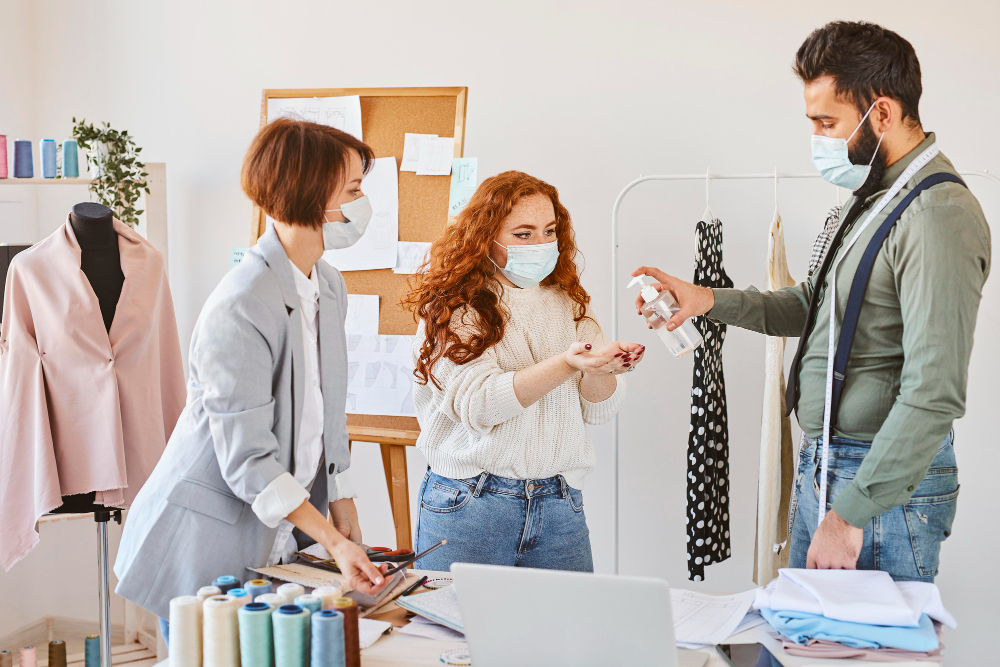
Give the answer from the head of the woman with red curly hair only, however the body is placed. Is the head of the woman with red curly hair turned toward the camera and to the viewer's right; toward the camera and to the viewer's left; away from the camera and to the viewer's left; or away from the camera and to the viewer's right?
toward the camera and to the viewer's right

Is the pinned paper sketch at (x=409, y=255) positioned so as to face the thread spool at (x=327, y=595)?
yes

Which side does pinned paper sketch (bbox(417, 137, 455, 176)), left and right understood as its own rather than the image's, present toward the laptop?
front

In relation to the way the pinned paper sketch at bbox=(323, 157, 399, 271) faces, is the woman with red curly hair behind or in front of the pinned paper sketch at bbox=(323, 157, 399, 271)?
in front

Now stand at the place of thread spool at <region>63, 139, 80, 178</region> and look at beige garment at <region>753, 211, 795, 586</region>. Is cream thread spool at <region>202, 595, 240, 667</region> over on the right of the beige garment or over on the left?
right

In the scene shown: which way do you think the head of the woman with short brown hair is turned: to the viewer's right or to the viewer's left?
to the viewer's right

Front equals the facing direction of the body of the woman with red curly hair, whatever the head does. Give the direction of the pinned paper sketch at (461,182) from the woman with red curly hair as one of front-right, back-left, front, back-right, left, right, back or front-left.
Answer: back-left

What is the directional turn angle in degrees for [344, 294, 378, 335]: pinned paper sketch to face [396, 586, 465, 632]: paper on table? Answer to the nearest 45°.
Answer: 0° — it already faces it

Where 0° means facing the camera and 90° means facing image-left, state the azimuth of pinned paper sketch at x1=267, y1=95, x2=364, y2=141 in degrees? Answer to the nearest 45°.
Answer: approximately 0°
